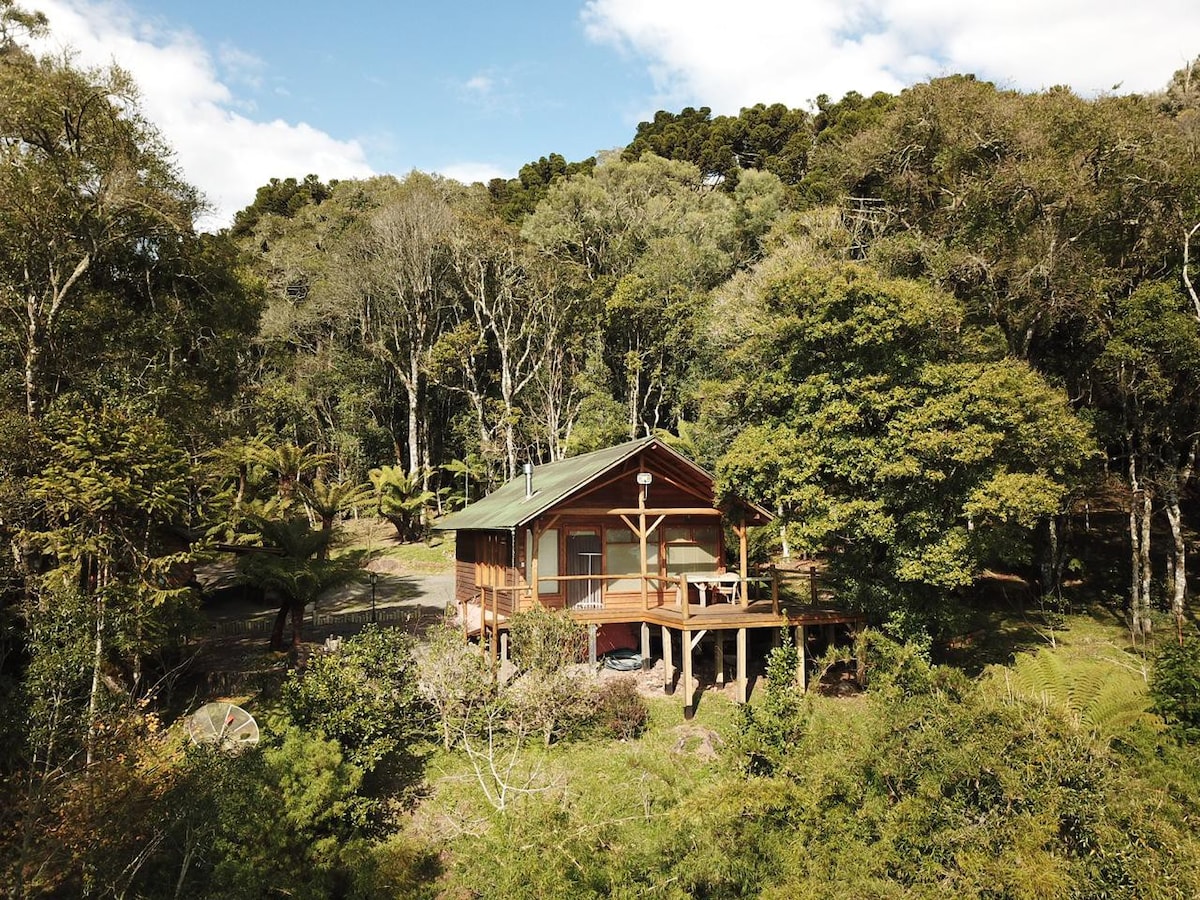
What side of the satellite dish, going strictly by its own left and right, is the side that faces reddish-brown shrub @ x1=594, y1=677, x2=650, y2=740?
left

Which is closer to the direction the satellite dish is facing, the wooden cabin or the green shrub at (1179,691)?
the green shrub

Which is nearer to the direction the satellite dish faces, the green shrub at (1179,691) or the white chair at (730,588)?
the green shrub

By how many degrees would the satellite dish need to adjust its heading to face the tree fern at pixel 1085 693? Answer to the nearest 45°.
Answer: approximately 45° to its left

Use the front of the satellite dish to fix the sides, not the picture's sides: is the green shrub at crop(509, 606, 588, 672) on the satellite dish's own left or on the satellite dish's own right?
on the satellite dish's own left

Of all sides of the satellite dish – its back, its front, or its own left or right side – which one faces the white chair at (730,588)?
left

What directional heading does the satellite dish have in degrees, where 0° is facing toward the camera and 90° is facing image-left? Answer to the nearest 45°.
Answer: approximately 0°

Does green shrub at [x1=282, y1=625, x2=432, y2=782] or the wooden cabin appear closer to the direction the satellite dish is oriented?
the green shrub

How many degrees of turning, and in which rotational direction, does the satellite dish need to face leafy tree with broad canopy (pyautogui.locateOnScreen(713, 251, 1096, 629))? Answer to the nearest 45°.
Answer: approximately 90° to its left
